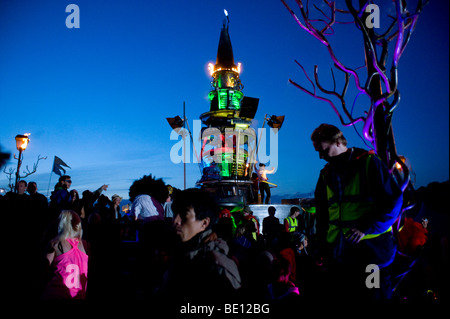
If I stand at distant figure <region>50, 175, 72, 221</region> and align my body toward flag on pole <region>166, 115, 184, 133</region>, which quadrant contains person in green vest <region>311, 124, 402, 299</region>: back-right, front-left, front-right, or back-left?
back-right

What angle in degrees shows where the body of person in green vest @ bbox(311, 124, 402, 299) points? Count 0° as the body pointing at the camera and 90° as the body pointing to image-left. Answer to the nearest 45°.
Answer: approximately 45°

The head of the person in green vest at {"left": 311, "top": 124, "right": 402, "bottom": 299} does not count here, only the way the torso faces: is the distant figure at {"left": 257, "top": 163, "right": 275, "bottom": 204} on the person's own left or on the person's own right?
on the person's own right

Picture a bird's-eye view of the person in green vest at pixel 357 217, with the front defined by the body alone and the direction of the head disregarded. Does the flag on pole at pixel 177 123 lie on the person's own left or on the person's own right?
on the person's own right

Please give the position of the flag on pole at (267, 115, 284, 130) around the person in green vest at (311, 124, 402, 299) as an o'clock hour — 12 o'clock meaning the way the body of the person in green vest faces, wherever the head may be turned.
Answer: The flag on pole is roughly at 4 o'clock from the person in green vest.

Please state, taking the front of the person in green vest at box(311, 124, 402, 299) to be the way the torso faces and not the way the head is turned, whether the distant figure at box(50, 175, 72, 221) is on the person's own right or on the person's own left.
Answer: on the person's own right

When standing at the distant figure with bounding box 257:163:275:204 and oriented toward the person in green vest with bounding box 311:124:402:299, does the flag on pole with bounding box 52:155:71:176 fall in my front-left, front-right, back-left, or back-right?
front-right
